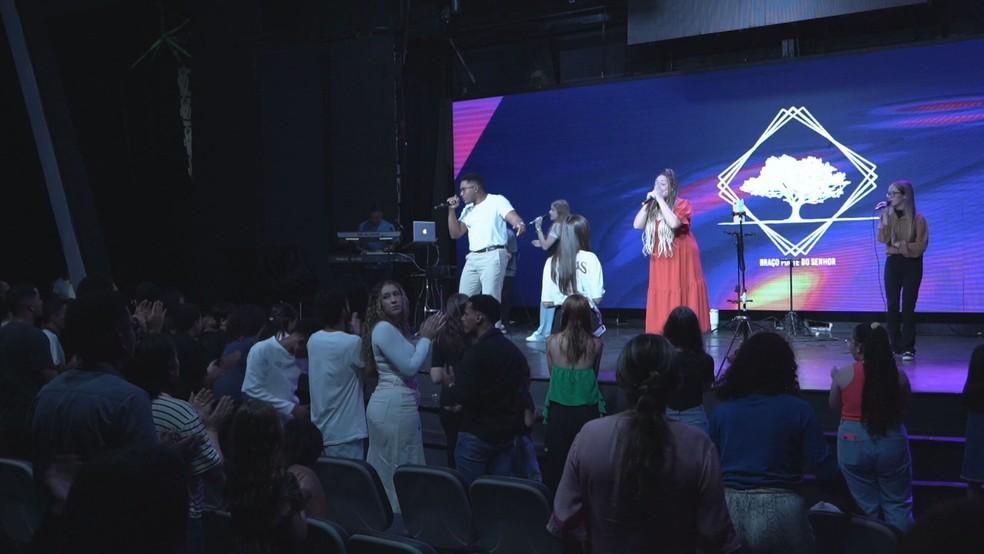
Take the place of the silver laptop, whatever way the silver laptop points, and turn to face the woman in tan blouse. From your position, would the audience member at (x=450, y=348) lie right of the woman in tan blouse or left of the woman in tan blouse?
right

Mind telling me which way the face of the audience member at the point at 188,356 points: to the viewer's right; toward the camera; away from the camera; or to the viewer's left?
away from the camera

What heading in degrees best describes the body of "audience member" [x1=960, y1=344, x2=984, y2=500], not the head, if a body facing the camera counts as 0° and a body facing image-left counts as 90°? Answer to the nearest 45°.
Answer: approximately 180°

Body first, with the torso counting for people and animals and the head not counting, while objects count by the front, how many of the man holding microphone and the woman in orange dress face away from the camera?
0

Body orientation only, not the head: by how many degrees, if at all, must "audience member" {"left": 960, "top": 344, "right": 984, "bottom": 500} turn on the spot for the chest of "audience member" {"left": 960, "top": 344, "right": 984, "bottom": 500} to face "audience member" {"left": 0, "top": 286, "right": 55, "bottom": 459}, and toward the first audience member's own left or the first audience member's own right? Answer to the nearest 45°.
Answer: approximately 135° to the first audience member's own left

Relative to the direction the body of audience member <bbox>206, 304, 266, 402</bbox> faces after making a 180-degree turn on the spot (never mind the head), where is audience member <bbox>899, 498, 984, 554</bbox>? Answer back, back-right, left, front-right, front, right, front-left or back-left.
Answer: front-left

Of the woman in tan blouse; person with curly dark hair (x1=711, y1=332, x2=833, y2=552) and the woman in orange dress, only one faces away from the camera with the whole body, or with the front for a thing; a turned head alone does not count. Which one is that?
the person with curly dark hair

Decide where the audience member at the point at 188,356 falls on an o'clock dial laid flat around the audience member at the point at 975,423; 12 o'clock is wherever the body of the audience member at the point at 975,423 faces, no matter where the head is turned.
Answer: the audience member at the point at 188,356 is roughly at 8 o'clock from the audience member at the point at 975,423.

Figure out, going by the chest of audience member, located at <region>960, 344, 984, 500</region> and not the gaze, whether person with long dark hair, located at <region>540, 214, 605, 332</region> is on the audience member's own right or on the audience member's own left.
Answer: on the audience member's own left

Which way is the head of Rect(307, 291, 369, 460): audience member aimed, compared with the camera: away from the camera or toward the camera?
away from the camera

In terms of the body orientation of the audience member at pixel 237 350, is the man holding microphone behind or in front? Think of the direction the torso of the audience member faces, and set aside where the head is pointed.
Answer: in front

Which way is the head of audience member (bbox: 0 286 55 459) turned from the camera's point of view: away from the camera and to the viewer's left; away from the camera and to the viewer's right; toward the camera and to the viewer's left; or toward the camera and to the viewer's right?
away from the camera and to the viewer's right

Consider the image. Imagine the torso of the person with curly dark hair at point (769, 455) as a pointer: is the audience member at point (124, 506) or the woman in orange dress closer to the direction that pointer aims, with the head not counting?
the woman in orange dress

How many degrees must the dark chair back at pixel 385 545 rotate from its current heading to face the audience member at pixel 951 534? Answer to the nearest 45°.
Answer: approximately 135° to its right

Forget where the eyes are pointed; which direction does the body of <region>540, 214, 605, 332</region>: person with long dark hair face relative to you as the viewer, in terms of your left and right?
facing away from the viewer

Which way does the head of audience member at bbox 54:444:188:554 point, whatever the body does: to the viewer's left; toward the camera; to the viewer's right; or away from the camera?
away from the camera

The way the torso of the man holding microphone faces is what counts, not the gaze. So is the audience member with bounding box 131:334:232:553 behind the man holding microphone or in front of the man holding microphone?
in front
